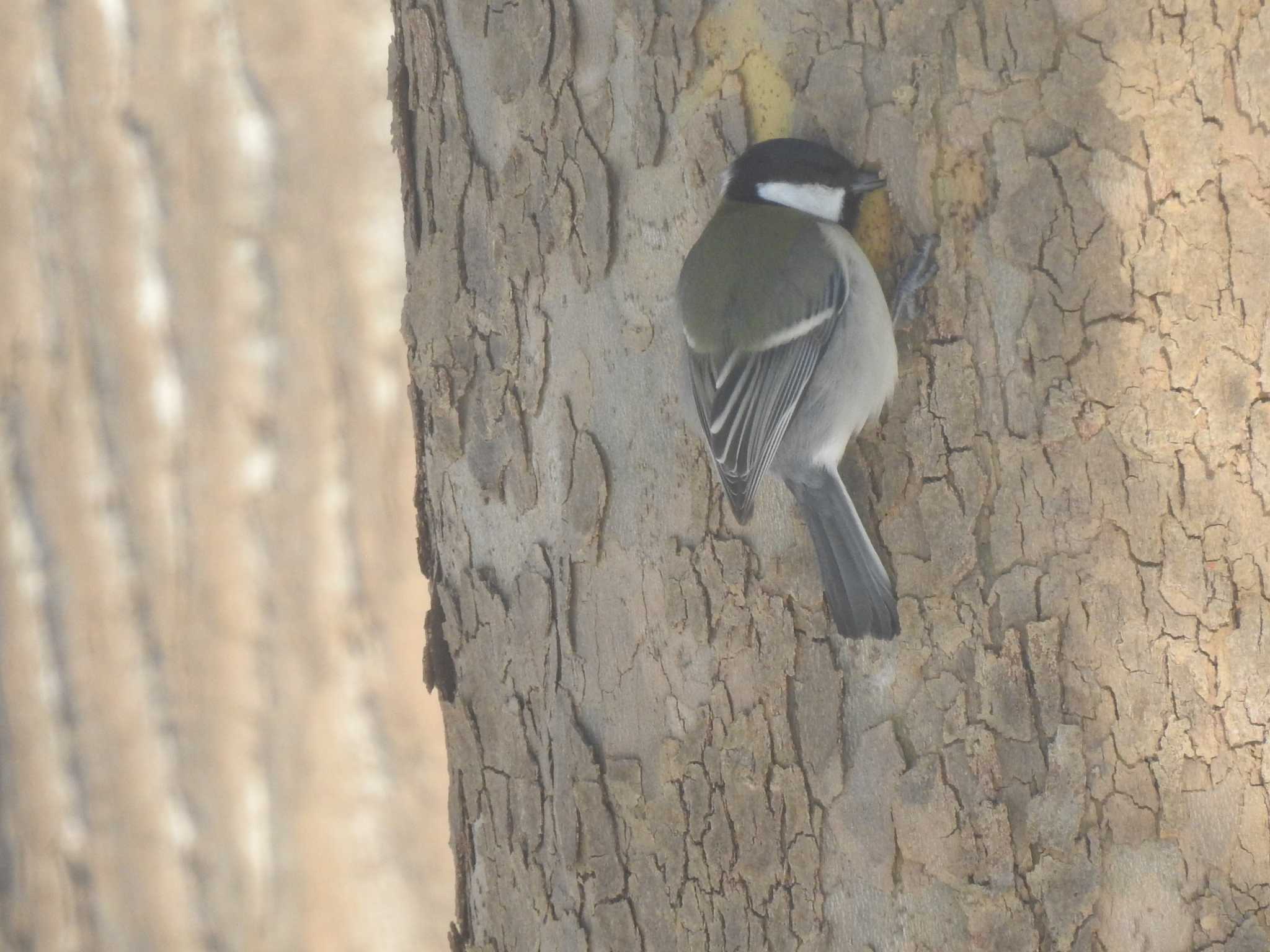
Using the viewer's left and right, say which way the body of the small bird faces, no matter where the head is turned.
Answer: facing away from the viewer and to the right of the viewer
